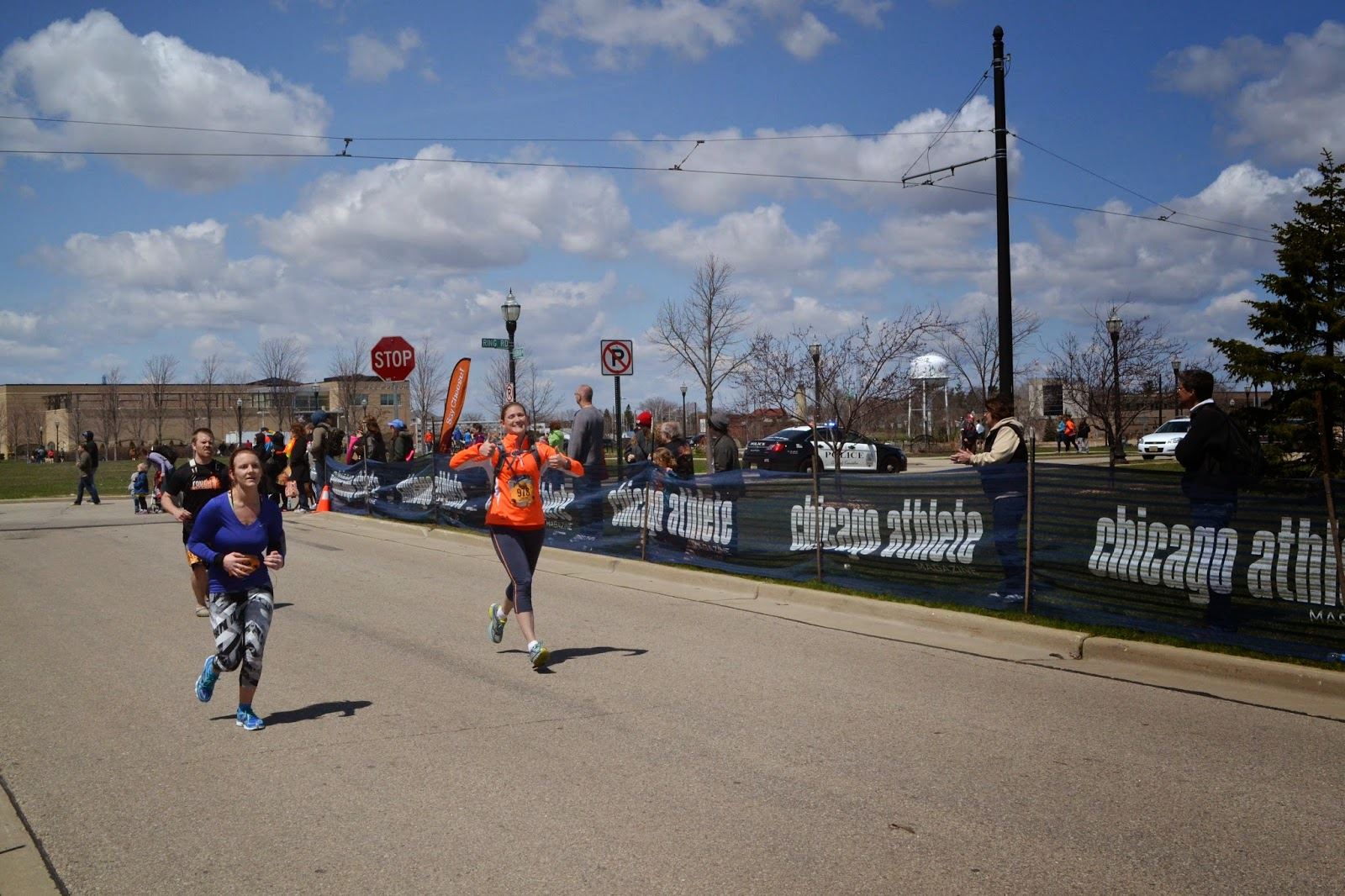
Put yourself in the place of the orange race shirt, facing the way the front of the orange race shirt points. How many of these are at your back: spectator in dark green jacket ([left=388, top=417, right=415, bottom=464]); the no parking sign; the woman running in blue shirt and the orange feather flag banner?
3

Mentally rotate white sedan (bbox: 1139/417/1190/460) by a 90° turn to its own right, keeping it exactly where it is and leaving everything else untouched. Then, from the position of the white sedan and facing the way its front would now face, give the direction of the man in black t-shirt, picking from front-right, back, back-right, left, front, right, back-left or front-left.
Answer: back-left

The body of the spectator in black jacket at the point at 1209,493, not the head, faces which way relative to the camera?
to the viewer's left

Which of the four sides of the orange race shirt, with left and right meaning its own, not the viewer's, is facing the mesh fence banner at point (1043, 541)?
left

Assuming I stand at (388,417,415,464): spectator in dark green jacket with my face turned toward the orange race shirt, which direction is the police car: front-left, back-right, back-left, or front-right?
back-left

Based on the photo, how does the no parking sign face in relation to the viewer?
toward the camera

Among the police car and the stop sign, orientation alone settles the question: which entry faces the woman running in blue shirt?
the stop sign

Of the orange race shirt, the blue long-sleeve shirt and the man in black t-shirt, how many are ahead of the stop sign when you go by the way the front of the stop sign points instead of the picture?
3

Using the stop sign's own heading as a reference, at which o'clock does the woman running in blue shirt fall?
The woman running in blue shirt is roughly at 12 o'clock from the stop sign.

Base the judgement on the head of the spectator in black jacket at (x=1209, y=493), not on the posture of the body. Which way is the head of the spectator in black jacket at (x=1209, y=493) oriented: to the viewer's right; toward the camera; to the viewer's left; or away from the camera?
to the viewer's left

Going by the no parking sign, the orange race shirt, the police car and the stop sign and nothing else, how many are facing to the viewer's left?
0

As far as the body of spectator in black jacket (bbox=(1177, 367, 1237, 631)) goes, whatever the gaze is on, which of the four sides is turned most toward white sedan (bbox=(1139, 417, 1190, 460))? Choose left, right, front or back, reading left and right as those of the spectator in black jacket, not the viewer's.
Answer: right

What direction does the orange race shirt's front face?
toward the camera

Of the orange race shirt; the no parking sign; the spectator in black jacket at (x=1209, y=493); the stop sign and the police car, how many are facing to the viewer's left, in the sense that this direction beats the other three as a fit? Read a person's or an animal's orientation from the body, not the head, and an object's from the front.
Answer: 1
